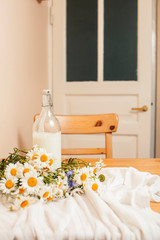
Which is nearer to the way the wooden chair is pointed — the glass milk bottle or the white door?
the glass milk bottle

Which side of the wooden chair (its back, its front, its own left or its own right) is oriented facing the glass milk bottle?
front

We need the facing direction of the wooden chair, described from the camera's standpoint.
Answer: facing the viewer

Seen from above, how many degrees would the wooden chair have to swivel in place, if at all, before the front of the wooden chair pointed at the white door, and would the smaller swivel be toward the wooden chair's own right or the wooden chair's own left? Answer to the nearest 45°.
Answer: approximately 180°

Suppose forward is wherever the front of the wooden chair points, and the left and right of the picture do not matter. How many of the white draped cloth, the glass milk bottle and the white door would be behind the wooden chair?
1

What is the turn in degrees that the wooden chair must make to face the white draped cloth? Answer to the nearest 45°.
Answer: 0° — it already faces it
